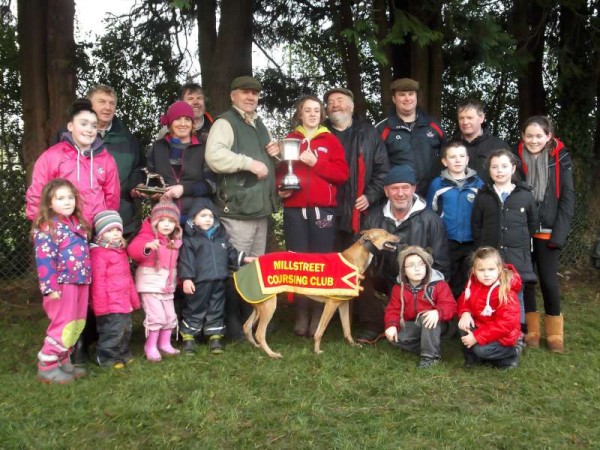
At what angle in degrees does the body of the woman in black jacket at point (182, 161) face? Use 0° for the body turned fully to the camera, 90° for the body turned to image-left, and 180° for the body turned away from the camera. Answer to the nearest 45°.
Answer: approximately 0°

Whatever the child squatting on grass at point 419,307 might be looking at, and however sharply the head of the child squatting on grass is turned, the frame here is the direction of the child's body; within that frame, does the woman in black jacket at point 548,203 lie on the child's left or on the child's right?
on the child's left

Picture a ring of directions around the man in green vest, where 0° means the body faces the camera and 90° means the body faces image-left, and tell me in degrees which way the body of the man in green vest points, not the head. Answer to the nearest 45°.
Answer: approximately 315°

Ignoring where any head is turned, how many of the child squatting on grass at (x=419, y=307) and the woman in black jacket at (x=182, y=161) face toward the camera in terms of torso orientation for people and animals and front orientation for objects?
2

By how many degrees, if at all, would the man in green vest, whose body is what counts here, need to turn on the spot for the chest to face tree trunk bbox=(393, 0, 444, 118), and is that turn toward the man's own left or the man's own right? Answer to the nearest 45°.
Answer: approximately 90° to the man's own left

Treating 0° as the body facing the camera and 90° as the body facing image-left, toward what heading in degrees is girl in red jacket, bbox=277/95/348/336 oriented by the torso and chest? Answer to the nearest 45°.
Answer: approximately 0°

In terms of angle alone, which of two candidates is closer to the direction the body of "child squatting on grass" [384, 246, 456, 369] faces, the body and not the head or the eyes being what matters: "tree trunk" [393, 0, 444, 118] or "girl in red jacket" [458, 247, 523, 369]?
the girl in red jacket

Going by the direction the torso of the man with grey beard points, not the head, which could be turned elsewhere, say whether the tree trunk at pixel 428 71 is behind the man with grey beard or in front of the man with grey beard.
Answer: behind

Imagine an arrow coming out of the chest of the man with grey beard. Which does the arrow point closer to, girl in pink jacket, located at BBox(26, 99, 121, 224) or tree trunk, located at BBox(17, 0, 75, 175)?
the girl in pink jacket
